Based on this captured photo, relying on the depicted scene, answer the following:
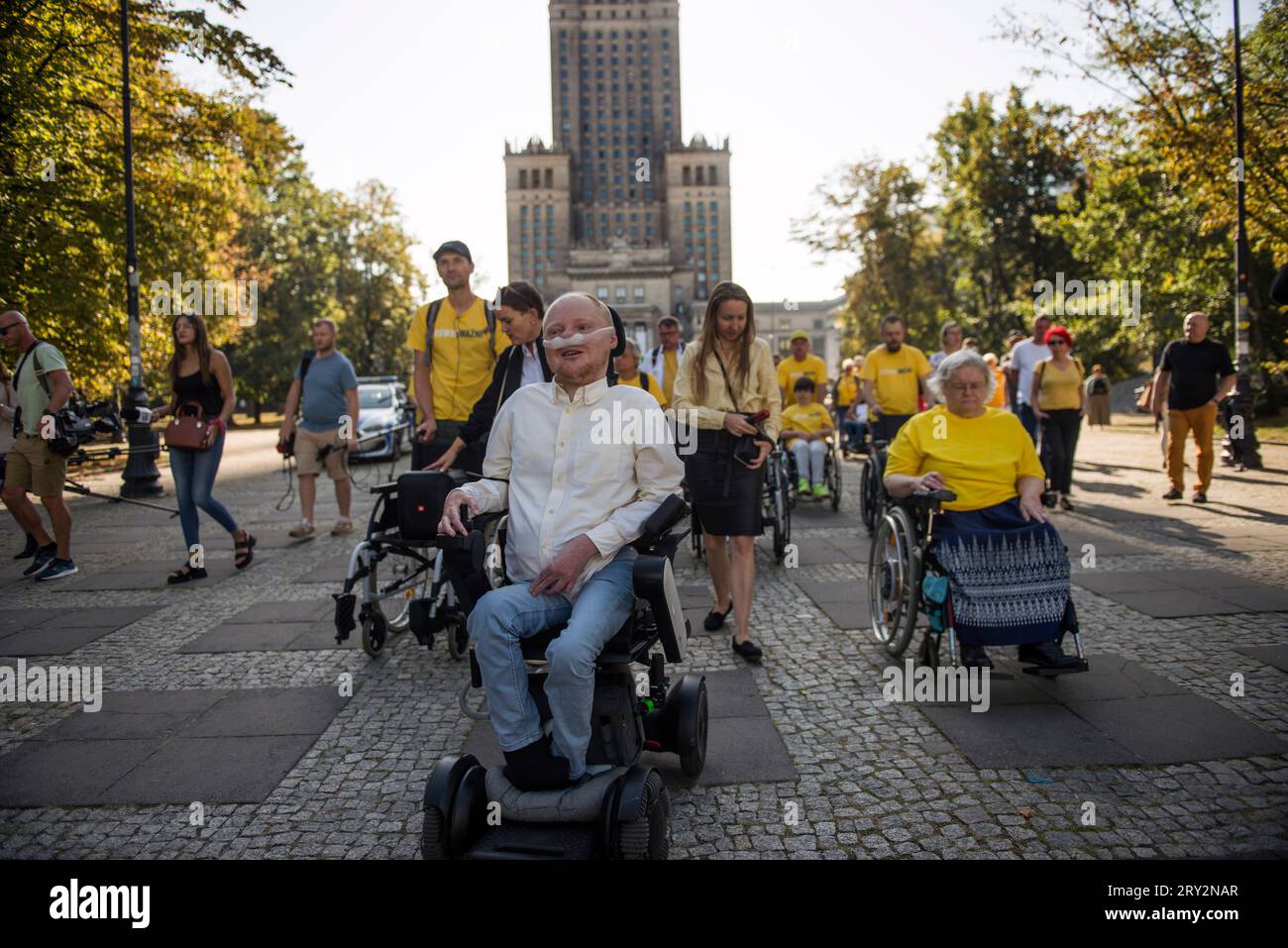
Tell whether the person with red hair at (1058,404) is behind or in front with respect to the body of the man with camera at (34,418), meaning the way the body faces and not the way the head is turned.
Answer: behind

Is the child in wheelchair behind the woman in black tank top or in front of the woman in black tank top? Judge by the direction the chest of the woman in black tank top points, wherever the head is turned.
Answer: behind

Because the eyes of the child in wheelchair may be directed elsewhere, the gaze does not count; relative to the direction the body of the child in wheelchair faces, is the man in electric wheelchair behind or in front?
in front

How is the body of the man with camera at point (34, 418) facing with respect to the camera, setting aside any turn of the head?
to the viewer's left

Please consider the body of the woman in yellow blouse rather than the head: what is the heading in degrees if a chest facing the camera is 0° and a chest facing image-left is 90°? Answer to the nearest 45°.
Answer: approximately 0°

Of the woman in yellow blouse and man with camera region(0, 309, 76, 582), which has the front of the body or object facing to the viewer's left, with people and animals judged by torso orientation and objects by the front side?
the man with camera

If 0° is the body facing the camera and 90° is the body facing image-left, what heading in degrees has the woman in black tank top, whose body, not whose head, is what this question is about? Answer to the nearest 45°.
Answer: approximately 45°

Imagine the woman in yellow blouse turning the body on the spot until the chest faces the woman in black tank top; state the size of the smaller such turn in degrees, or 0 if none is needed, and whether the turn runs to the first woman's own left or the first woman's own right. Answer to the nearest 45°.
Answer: approximately 135° to the first woman's own right

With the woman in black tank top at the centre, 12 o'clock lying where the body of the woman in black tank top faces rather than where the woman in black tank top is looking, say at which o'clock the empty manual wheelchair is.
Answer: The empty manual wheelchair is roughly at 10 o'clock from the woman in black tank top.

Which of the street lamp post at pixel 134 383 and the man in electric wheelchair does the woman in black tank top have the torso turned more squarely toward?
the man in electric wheelchair
